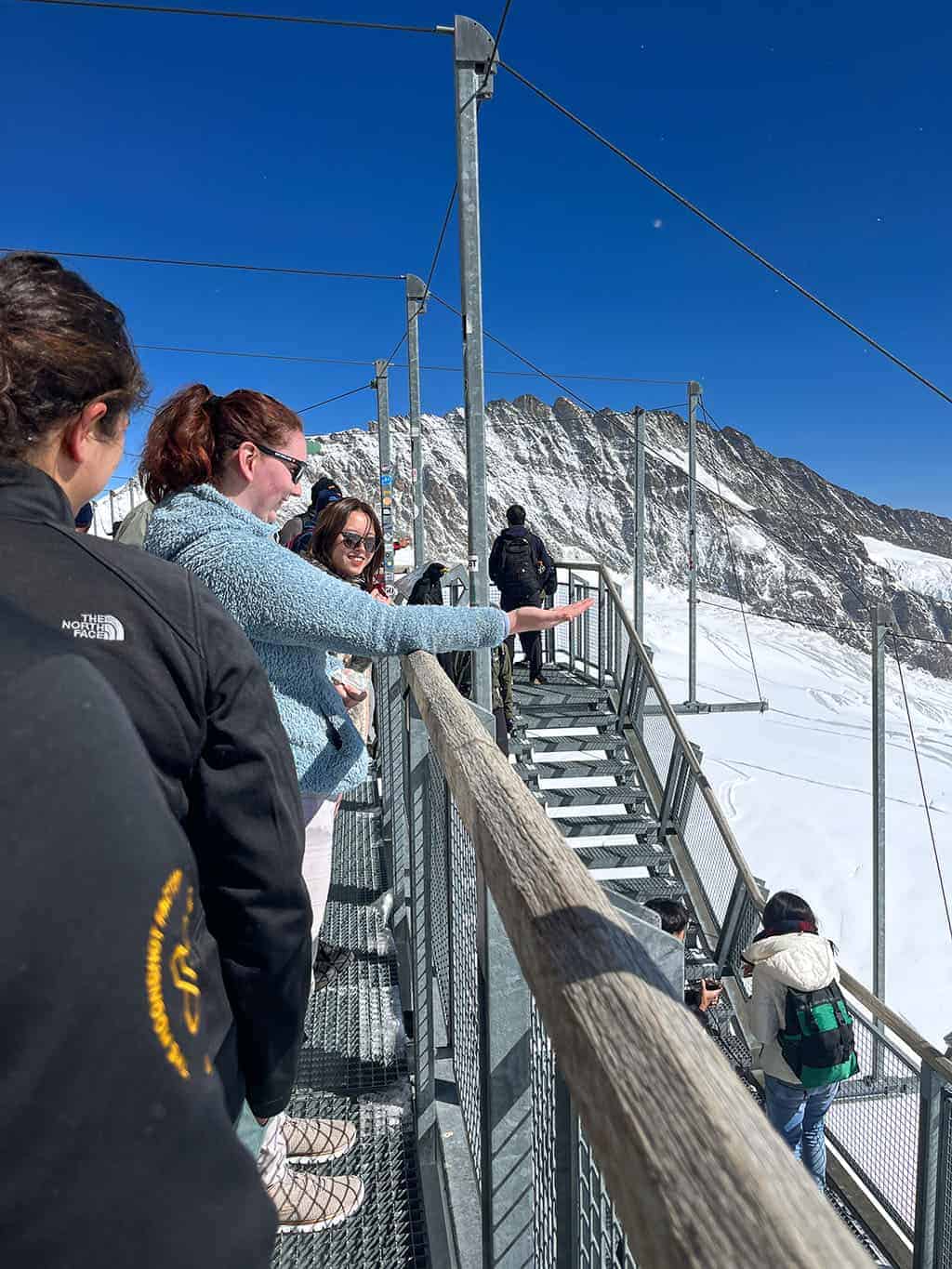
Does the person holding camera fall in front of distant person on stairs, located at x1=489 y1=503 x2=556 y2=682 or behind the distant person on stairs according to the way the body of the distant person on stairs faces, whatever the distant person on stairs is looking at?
behind

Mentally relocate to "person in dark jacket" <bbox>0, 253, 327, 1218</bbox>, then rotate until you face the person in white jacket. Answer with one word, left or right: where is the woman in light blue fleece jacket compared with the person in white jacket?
left

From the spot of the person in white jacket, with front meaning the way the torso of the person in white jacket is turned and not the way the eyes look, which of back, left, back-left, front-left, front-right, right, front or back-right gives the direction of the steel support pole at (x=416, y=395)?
front

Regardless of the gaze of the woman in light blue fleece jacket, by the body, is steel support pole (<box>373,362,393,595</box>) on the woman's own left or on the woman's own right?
on the woman's own left

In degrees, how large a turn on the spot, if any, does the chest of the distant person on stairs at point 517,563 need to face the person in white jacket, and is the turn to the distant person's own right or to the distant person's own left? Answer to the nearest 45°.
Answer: approximately 180°

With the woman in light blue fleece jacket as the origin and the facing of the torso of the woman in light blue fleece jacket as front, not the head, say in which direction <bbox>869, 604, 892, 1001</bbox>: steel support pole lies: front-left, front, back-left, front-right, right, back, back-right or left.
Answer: front-left

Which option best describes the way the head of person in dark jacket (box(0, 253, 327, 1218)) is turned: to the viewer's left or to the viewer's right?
to the viewer's right

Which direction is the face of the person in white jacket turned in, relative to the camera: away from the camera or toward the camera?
away from the camera

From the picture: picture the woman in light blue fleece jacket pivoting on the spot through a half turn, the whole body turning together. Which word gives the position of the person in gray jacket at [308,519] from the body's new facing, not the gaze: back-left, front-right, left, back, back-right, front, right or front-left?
right

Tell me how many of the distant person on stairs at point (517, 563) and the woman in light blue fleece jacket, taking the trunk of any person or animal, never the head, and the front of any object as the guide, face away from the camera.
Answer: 1

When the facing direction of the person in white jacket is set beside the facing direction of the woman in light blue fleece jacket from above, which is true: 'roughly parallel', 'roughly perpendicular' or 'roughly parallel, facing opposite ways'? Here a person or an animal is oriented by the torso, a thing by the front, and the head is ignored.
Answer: roughly perpendicular

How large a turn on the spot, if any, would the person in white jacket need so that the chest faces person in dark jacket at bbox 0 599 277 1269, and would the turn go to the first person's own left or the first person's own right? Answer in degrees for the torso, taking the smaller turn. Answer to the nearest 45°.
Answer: approximately 135° to the first person's own left

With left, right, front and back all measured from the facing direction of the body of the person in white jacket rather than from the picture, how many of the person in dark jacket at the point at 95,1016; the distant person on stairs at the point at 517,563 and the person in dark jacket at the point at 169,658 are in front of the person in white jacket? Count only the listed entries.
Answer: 1

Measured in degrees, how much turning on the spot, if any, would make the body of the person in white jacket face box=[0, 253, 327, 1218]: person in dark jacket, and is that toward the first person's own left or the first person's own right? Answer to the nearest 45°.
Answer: approximately 135° to the first person's own left

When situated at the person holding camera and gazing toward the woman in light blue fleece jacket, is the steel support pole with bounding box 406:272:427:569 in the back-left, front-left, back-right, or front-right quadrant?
back-right

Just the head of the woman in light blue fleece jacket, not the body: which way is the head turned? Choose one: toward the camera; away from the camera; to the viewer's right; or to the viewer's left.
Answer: to the viewer's right

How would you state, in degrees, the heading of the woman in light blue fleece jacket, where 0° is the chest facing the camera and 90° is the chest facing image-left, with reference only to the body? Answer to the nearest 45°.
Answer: approximately 270°

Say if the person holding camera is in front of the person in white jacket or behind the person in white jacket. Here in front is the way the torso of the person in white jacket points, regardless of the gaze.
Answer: in front

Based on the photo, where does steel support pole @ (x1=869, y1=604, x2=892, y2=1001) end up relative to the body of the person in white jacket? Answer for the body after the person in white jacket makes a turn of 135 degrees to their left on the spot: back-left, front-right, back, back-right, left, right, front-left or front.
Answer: back

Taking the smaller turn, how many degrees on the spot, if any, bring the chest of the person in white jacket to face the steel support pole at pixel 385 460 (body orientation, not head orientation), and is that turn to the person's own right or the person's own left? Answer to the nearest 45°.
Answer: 0° — they already face it

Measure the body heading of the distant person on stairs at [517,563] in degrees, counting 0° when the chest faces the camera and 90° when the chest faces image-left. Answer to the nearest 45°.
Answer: approximately 180°
